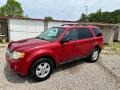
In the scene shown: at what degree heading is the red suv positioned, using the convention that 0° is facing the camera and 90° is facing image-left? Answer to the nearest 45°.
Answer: approximately 45°
